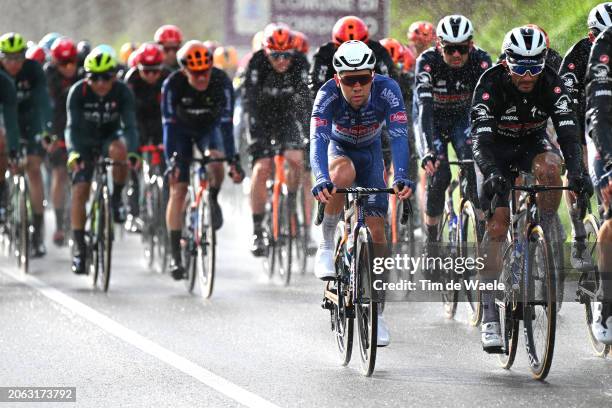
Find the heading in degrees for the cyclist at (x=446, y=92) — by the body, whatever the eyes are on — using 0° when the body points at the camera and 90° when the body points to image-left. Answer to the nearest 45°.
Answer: approximately 0°

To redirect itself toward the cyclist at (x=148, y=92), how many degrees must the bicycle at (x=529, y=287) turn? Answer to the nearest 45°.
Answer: approximately 135° to its right

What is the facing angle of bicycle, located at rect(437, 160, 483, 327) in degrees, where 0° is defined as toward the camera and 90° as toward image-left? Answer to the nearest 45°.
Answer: approximately 0°

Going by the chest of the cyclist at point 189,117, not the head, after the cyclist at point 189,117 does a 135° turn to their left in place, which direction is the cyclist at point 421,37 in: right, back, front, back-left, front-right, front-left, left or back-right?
front

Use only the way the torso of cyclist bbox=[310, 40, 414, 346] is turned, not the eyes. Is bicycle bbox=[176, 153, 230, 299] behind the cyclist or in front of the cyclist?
behind

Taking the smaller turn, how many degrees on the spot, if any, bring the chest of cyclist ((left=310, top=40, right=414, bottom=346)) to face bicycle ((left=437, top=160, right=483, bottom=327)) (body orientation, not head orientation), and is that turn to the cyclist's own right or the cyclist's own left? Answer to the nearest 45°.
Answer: approximately 135° to the cyclist's own left

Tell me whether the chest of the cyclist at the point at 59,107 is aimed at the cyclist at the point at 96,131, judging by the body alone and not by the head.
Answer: yes

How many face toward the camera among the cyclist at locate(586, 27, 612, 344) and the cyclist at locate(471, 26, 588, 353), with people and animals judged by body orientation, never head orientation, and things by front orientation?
2

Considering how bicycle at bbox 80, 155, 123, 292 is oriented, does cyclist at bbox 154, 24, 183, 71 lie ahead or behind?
behind
